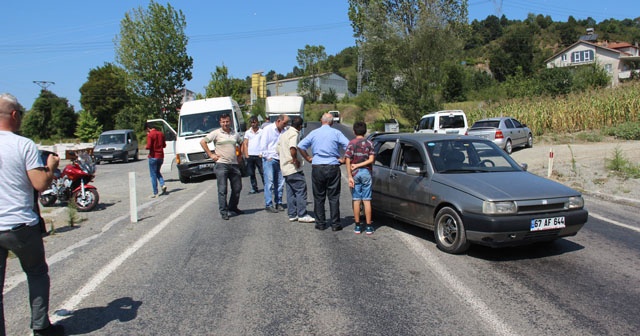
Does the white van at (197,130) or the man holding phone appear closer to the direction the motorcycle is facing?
the man holding phone

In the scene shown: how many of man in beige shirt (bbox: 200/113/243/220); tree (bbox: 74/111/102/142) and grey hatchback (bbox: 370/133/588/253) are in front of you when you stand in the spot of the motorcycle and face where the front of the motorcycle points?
2

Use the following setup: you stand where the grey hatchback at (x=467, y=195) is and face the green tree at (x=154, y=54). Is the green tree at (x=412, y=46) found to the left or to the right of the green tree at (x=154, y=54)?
right

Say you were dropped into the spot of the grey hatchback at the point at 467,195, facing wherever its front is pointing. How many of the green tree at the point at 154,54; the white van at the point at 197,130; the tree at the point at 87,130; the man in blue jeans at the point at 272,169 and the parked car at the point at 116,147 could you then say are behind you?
5

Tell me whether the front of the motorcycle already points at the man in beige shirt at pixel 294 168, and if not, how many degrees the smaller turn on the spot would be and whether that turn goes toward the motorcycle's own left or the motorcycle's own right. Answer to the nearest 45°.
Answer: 0° — it already faces them

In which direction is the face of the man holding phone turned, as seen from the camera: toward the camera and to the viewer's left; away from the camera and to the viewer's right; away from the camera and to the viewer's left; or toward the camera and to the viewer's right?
away from the camera and to the viewer's right

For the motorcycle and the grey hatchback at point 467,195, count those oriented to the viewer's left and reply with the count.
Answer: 0

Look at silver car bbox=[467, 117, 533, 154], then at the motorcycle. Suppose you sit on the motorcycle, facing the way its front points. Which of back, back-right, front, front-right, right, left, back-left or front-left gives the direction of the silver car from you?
front-left

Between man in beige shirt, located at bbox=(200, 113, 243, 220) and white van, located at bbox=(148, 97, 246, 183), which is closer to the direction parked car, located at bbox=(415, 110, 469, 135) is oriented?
the white van

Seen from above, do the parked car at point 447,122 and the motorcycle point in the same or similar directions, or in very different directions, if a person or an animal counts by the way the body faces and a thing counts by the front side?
very different directions

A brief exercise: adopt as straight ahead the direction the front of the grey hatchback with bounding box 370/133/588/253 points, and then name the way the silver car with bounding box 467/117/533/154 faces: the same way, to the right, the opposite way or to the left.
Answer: to the left

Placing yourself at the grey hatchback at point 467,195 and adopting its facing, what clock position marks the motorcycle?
The motorcycle is roughly at 5 o'clock from the grey hatchback.

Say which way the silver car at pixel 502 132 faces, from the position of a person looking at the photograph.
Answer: facing away from the viewer and to the right of the viewer
